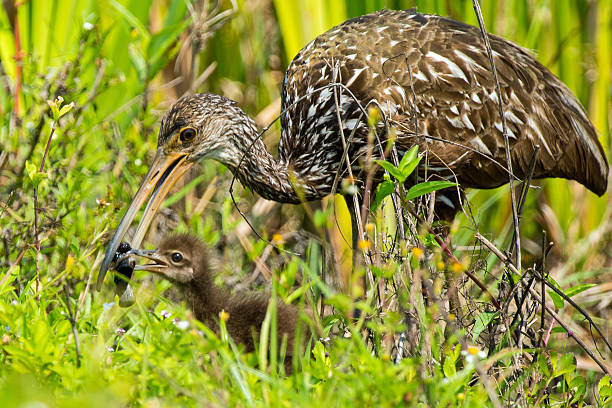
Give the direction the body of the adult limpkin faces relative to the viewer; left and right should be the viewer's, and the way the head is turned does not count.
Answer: facing to the left of the viewer

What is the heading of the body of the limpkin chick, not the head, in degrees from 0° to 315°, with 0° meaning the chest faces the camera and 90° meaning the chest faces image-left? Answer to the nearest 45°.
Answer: approximately 90°

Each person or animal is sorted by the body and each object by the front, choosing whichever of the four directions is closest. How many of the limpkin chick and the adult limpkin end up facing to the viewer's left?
2

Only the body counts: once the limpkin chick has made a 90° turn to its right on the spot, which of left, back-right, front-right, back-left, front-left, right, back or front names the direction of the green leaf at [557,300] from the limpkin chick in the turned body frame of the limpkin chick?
back-right

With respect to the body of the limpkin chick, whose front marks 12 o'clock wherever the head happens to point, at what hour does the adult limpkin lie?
The adult limpkin is roughly at 5 o'clock from the limpkin chick.

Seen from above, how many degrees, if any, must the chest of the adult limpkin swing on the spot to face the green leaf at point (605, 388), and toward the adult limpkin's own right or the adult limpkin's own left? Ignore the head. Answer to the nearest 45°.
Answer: approximately 90° to the adult limpkin's own left

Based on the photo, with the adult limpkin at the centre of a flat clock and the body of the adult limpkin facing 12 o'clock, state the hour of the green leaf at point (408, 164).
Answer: The green leaf is roughly at 9 o'clock from the adult limpkin.

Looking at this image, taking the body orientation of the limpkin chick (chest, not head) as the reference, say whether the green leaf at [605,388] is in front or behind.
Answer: behind

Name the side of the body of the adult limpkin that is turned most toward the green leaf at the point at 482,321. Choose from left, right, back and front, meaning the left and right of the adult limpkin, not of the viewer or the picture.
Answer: left
